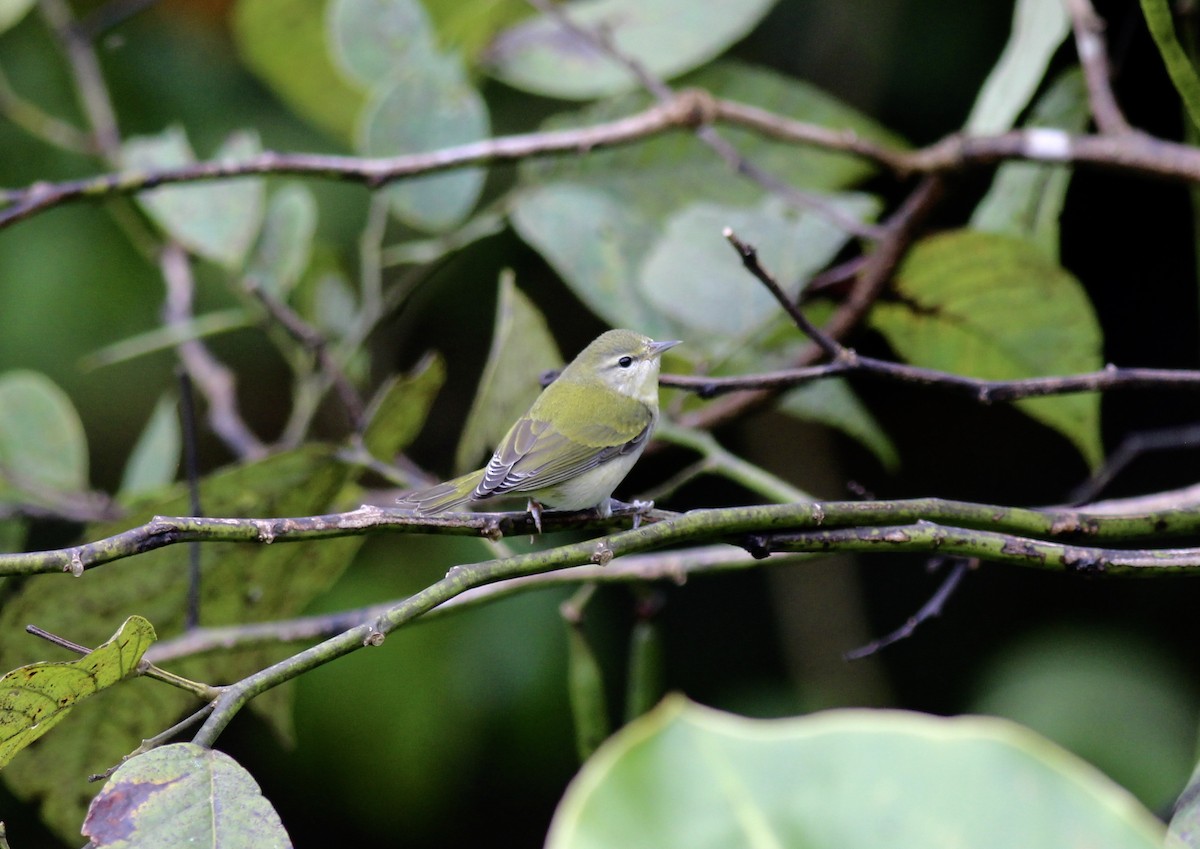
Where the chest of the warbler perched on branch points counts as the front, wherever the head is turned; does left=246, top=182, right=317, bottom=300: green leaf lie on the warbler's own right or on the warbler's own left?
on the warbler's own left

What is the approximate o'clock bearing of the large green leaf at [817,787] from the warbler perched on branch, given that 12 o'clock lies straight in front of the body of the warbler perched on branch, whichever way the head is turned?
The large green leaf is roughly at 3 o'clock from the warbler perched on branch.

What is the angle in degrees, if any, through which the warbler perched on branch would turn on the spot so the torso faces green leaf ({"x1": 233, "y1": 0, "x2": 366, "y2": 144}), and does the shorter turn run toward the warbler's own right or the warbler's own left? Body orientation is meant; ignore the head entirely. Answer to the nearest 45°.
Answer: approximately 90° to the warbler's own left

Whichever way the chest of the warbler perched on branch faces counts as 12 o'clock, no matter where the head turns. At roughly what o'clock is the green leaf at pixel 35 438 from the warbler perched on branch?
The green leaf is roughly at 7 o'clock from the warbler perched on branch.

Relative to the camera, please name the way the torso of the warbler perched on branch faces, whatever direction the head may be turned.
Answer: to the viewer's right

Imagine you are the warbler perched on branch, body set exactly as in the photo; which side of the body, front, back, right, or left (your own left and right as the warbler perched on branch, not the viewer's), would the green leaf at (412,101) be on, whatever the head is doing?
left

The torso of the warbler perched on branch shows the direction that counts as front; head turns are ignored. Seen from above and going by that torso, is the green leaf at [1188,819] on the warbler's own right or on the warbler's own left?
on the warbler's own right

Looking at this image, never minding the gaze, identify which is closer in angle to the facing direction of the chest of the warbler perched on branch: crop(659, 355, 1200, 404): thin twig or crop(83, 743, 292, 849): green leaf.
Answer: the thin twig

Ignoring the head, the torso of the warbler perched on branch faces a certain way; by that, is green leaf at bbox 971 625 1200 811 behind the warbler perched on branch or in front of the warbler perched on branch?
in front
